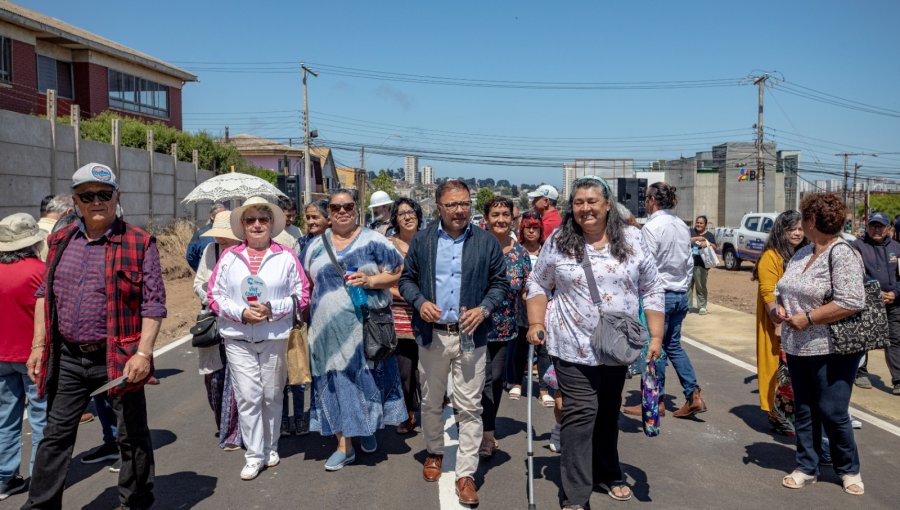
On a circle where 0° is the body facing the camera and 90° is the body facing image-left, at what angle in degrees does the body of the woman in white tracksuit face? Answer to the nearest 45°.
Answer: approximately 0°

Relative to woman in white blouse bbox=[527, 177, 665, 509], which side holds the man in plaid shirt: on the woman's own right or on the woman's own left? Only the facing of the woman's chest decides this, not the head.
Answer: on the woman's own right

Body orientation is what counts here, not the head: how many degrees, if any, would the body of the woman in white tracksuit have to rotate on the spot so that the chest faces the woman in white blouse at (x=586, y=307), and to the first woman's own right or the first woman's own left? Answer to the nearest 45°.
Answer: approximately 45° to the first woman's own left

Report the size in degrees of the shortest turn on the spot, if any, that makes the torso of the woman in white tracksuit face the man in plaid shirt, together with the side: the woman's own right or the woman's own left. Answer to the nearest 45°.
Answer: approximately 45° to the woman's own right

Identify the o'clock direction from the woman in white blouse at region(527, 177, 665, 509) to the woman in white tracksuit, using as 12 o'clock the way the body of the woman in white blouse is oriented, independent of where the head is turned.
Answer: The woman in white tracksuit is roughly at 3 o'clock from the woman in white blouse.

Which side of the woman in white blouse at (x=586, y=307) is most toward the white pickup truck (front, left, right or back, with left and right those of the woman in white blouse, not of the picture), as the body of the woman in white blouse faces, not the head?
back

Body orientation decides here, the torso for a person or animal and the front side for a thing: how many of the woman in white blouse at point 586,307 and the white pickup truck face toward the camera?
1
